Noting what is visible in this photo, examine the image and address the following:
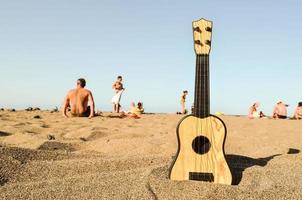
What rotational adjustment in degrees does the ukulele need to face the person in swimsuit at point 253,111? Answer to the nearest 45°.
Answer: approximately 180°

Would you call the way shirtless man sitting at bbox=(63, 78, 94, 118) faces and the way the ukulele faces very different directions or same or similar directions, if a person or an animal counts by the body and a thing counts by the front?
very different directions

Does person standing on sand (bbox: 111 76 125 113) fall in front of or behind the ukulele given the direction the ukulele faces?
behind

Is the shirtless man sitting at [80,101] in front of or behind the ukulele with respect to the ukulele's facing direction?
behind

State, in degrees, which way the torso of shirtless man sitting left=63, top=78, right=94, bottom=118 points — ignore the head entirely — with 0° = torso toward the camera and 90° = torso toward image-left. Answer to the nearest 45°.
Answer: approximately 180°

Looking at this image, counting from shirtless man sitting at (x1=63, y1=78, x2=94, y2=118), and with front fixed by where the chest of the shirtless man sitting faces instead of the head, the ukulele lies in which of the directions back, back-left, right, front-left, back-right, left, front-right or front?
back

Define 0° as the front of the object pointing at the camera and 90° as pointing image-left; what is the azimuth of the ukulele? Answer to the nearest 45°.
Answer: approximately 0°

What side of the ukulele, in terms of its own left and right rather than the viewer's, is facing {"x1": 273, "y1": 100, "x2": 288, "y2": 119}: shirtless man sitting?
back

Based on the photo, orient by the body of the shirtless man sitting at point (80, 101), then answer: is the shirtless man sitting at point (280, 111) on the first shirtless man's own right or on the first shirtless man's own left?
on the first shirtless man's own right

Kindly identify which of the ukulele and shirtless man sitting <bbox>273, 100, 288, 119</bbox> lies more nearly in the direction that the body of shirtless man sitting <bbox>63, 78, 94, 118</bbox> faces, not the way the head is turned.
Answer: the shirtless man sitting
